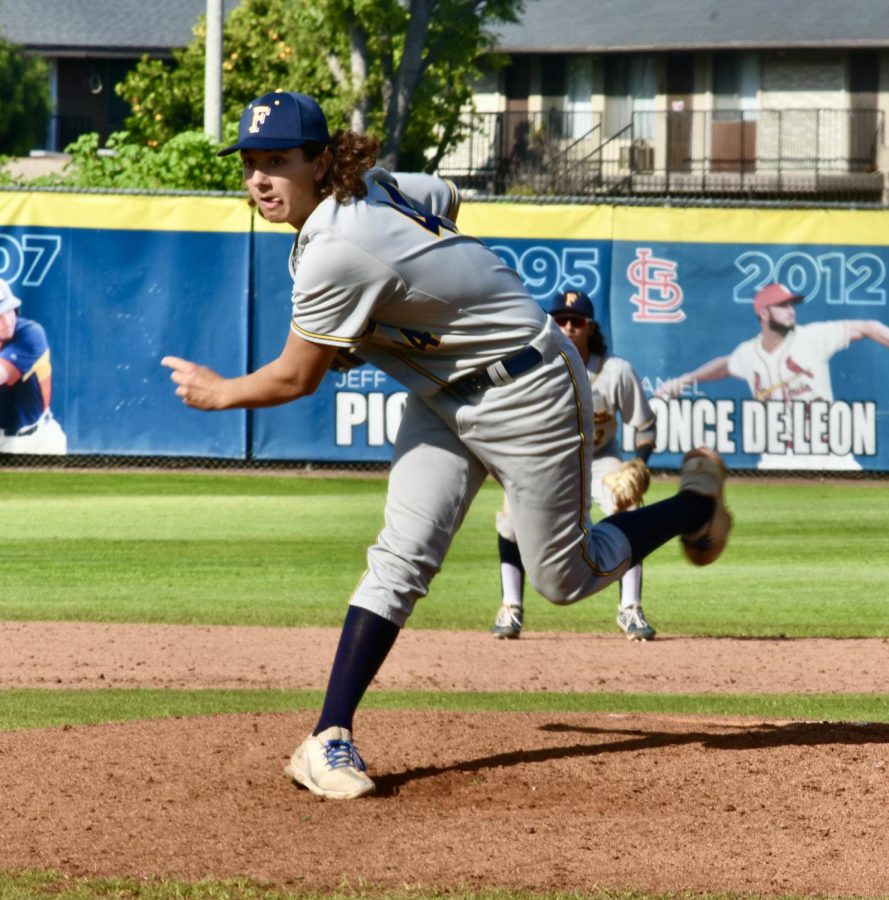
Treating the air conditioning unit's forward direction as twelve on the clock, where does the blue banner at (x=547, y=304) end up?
The blue banner is roughly at 12 o'clock from the air conditioning unit.

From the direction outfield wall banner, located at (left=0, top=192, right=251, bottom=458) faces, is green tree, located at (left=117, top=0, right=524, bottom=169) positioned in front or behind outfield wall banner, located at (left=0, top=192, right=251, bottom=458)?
behind

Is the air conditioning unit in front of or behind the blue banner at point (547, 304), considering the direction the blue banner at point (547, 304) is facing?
behind

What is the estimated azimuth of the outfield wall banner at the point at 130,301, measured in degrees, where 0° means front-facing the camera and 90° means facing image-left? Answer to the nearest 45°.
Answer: approximately 0°
